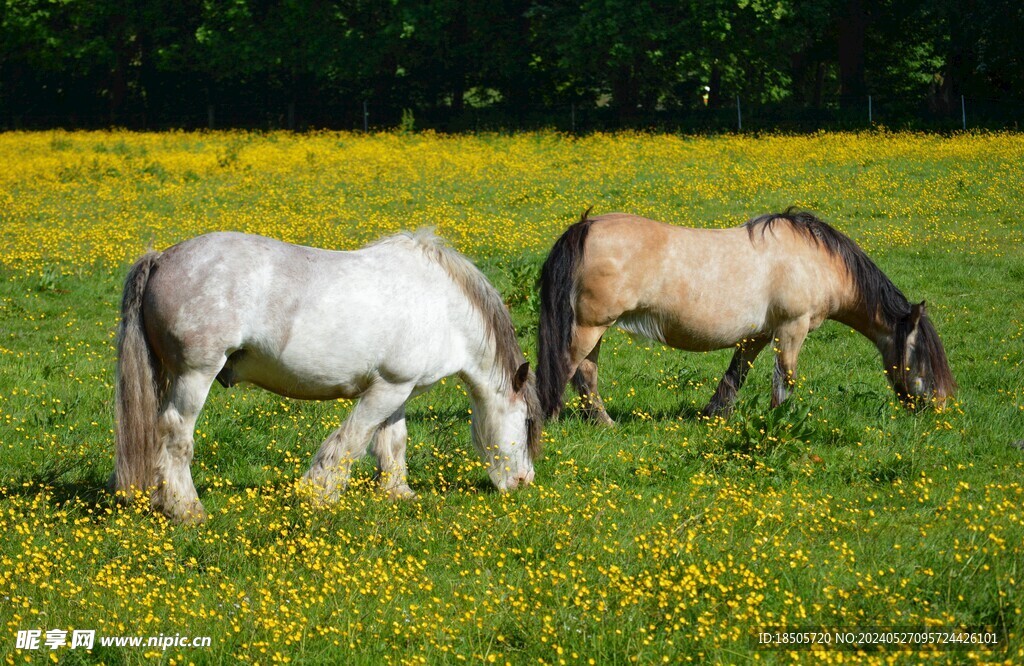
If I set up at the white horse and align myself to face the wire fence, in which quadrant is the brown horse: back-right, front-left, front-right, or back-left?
front-right

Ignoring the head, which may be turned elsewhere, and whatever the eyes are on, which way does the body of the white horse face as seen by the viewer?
to the viewer's right

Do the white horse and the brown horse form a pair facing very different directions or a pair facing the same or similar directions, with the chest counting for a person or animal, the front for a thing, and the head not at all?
same or similar directions

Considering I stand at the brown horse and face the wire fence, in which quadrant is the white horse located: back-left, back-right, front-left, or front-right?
back-left

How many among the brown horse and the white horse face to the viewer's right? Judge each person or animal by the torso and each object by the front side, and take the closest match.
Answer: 2

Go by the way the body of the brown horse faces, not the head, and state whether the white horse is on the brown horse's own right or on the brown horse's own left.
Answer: on the brown horse's own right

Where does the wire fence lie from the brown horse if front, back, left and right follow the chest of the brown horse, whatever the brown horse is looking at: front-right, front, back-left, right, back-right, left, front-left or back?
left

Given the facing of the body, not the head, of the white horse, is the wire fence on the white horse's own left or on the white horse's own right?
on the white horse's own left

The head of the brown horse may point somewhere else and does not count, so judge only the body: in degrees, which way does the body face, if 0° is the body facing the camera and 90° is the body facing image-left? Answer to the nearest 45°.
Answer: approximately 270°

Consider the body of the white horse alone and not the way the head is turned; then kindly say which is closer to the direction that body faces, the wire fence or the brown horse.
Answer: the brown horse
